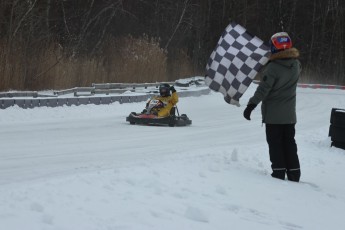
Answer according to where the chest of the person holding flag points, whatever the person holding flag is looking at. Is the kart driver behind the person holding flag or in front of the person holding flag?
in front

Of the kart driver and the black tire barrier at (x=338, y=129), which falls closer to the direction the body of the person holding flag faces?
the kart driver

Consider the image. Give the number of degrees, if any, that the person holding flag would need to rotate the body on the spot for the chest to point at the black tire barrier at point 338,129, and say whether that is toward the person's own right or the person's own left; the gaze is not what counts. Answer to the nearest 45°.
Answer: approximately 45° to the person's own right

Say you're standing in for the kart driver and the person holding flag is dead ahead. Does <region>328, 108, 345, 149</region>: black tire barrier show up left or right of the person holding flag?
left

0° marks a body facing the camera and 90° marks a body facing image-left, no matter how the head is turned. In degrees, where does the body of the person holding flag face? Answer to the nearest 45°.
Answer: approximately 135°

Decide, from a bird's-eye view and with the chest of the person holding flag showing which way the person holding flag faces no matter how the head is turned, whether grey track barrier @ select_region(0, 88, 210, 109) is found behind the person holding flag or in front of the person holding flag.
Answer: in front
